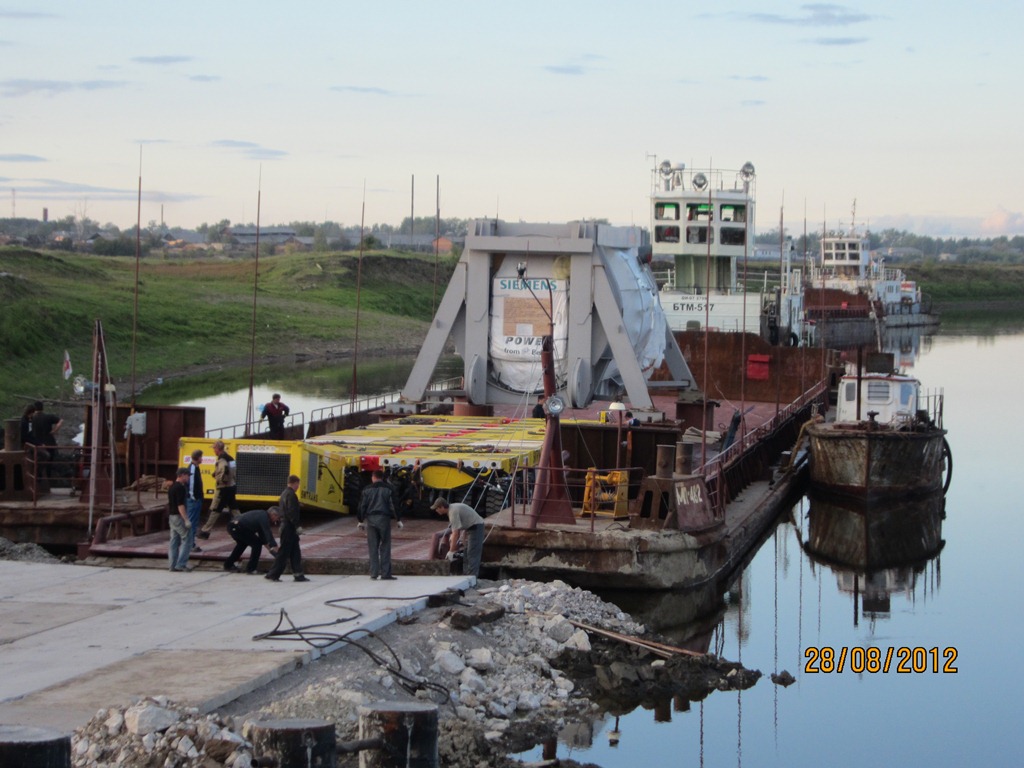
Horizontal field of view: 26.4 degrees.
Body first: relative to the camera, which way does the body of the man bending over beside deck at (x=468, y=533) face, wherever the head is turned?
to the viewer's left

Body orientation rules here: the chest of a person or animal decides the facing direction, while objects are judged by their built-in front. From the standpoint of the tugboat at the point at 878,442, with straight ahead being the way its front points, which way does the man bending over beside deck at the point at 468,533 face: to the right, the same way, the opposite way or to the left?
to the right

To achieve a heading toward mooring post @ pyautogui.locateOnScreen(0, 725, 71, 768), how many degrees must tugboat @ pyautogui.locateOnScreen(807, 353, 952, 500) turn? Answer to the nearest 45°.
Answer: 0° — it already faces it

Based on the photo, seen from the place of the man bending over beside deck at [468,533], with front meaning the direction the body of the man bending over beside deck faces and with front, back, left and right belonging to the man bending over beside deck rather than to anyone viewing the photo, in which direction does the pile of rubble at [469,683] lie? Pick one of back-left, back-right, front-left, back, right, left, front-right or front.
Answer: left

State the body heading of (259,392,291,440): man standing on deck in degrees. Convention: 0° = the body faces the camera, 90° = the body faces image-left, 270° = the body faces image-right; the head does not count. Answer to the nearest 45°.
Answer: approximately 0°

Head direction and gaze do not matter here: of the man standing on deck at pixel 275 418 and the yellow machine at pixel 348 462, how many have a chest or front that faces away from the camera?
0

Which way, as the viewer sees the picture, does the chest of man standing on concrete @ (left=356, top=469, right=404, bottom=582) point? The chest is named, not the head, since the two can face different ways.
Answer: away from the camera

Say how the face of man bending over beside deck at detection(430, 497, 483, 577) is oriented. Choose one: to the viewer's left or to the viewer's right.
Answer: to the viewer's left

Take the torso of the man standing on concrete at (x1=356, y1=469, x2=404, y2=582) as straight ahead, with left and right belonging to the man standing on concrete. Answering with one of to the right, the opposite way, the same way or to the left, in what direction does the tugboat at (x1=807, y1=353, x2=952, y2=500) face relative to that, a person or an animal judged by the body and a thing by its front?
the opposite way
